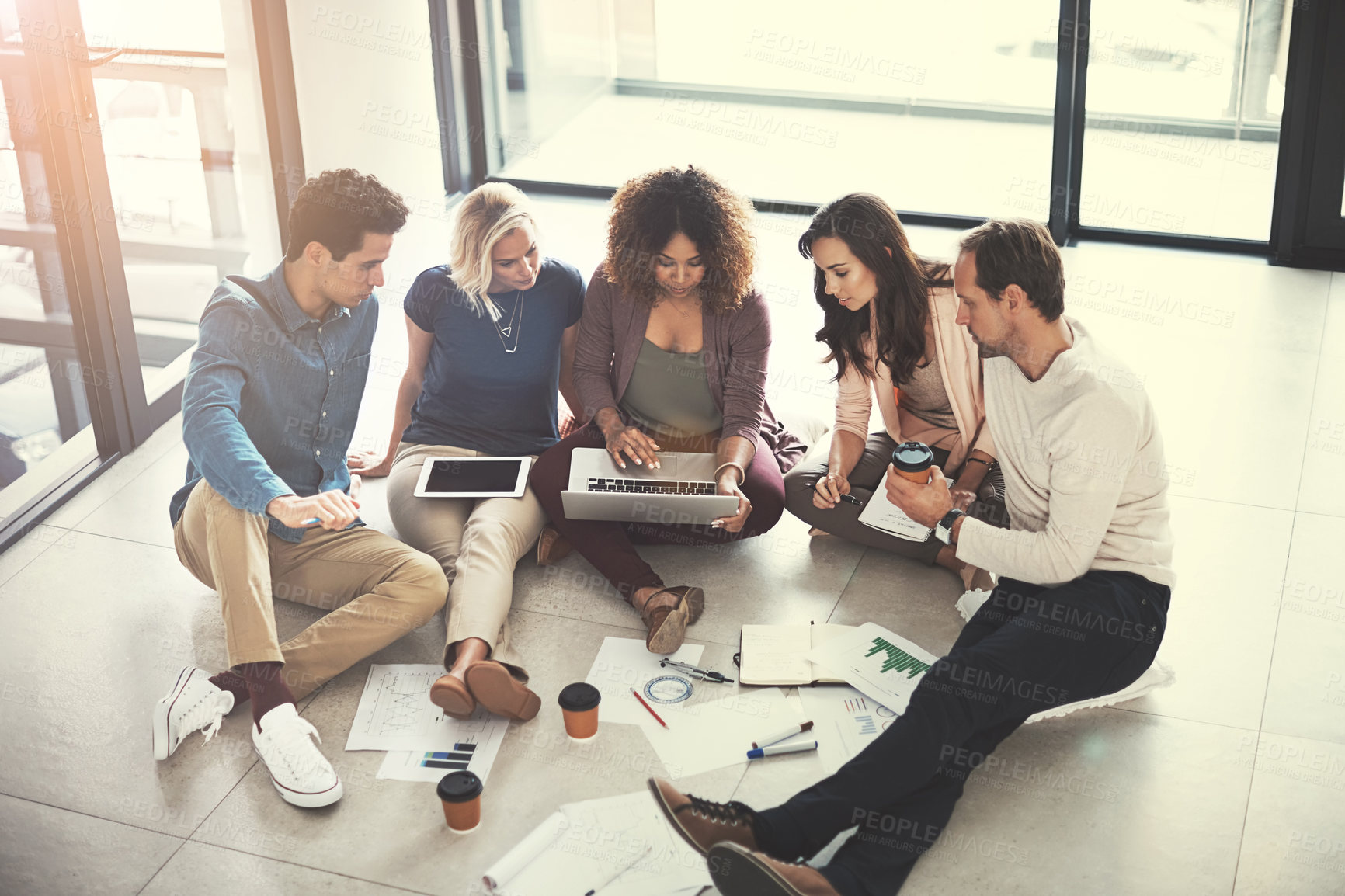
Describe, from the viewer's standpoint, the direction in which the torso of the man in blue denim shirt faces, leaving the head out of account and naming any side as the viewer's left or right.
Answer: facing the viewer and to the right of the viewer

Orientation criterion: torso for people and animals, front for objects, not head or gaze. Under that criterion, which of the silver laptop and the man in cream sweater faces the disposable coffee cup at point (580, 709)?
the man in cream sweater

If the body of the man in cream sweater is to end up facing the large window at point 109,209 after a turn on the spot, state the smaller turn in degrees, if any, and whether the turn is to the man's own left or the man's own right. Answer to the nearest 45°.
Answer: approximately 45° to the man's own right

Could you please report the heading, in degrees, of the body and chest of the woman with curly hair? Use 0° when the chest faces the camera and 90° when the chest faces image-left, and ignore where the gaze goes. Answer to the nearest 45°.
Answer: approximately 0°

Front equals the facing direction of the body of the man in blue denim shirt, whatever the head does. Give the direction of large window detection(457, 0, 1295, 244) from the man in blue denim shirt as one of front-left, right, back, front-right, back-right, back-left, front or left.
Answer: left

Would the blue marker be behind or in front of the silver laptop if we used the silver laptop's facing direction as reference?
behind

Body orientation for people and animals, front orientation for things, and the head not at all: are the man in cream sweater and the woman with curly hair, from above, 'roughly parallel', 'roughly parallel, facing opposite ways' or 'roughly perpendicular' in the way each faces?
roughly perpendicular

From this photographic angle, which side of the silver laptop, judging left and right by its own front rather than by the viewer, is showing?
back

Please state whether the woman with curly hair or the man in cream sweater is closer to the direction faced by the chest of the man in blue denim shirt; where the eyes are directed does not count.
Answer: the man in cream sweater

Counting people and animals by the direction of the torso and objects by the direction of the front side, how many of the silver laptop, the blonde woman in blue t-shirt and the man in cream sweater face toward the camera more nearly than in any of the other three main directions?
1

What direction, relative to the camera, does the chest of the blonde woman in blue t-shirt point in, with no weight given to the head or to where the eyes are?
toward the camera

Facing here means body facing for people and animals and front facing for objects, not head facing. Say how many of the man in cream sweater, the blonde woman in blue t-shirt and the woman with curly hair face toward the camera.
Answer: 2

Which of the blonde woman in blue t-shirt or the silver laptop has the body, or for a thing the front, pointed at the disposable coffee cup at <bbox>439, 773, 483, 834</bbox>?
the blonde woman in blue t-shirt

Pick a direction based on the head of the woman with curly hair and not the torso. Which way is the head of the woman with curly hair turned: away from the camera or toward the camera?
toward the camera

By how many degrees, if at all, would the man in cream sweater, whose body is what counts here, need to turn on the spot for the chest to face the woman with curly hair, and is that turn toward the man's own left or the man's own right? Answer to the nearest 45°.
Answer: approximately 45° to the man's own right

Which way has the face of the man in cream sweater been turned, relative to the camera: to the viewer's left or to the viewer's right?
to the viewer's left

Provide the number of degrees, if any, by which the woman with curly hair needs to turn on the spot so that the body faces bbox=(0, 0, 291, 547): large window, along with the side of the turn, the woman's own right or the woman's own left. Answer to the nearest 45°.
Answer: approximately 135° to the woman's own right

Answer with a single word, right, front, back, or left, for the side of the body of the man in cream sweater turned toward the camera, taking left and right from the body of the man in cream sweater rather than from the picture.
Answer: left
